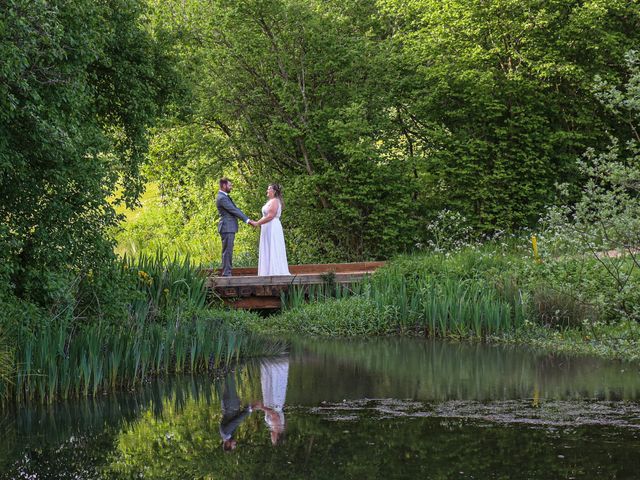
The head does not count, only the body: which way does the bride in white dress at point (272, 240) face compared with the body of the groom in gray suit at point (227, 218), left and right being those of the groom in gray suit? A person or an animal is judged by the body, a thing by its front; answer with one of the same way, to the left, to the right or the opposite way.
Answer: the opposite way

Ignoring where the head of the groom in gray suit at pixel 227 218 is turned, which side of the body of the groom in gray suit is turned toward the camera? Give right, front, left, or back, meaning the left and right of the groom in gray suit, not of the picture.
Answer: right

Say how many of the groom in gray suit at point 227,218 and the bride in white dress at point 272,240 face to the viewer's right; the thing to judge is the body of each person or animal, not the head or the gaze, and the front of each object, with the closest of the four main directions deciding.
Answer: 1

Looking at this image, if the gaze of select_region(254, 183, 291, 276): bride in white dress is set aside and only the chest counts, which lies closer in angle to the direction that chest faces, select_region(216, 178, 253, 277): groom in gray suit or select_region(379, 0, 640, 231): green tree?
the groom in gray suit

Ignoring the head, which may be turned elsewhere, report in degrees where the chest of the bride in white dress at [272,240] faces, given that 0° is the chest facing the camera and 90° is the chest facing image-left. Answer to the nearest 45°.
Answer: approximately 90°

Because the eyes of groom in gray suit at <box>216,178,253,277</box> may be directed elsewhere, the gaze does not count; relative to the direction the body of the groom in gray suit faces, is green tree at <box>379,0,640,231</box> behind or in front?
in front
